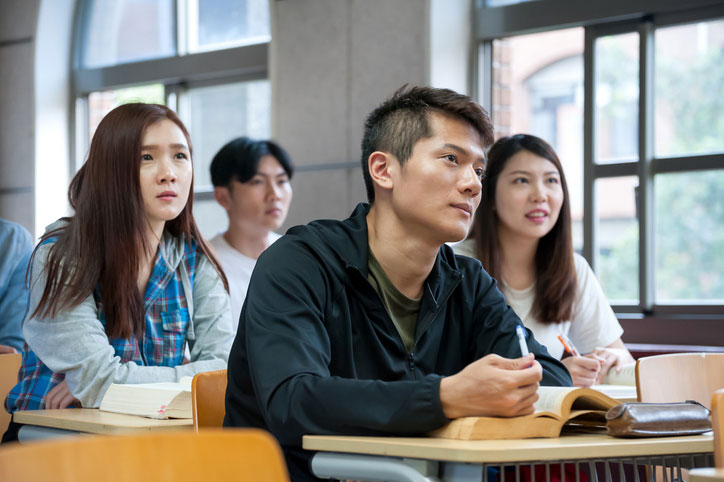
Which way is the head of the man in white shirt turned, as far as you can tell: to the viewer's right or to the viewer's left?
to the viewer's right

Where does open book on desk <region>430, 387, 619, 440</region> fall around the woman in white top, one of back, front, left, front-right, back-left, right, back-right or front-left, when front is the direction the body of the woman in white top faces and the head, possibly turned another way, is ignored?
front-right

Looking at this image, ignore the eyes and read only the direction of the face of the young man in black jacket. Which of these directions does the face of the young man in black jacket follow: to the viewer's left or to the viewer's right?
to the viewer's right

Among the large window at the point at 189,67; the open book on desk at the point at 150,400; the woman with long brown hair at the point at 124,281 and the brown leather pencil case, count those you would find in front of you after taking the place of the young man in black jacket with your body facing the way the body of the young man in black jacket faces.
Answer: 1

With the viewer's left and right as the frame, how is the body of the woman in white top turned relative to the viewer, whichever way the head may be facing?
facing the viewer and to the right of the viewer

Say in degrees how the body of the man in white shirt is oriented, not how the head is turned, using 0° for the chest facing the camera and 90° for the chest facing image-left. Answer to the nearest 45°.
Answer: approximately 315°

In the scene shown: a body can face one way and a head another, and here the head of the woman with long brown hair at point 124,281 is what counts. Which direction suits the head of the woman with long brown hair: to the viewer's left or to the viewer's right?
to the viewer's right
